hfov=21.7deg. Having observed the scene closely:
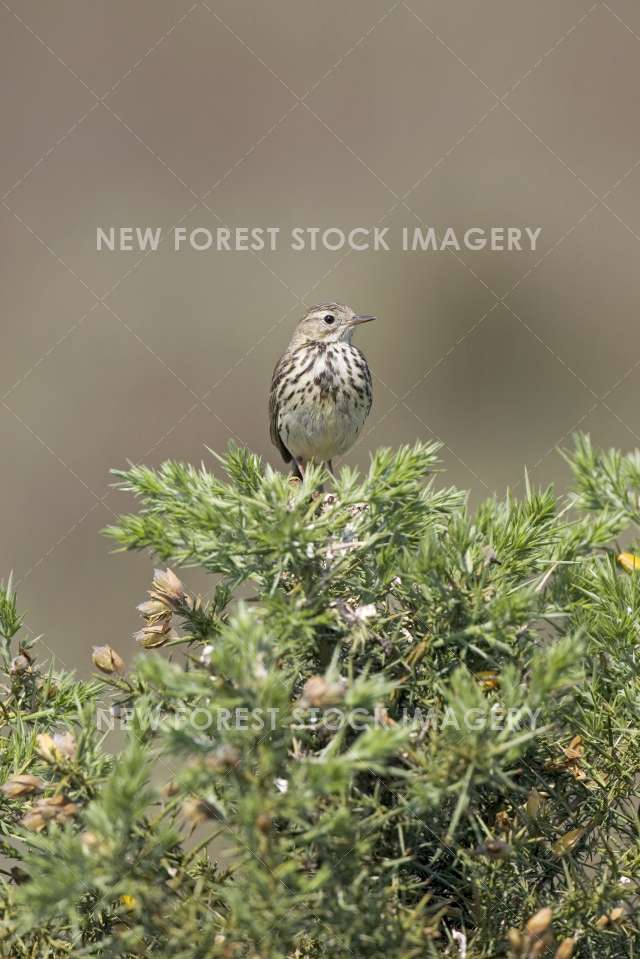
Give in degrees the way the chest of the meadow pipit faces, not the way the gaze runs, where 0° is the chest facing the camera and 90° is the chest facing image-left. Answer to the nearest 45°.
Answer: approximately 315°
